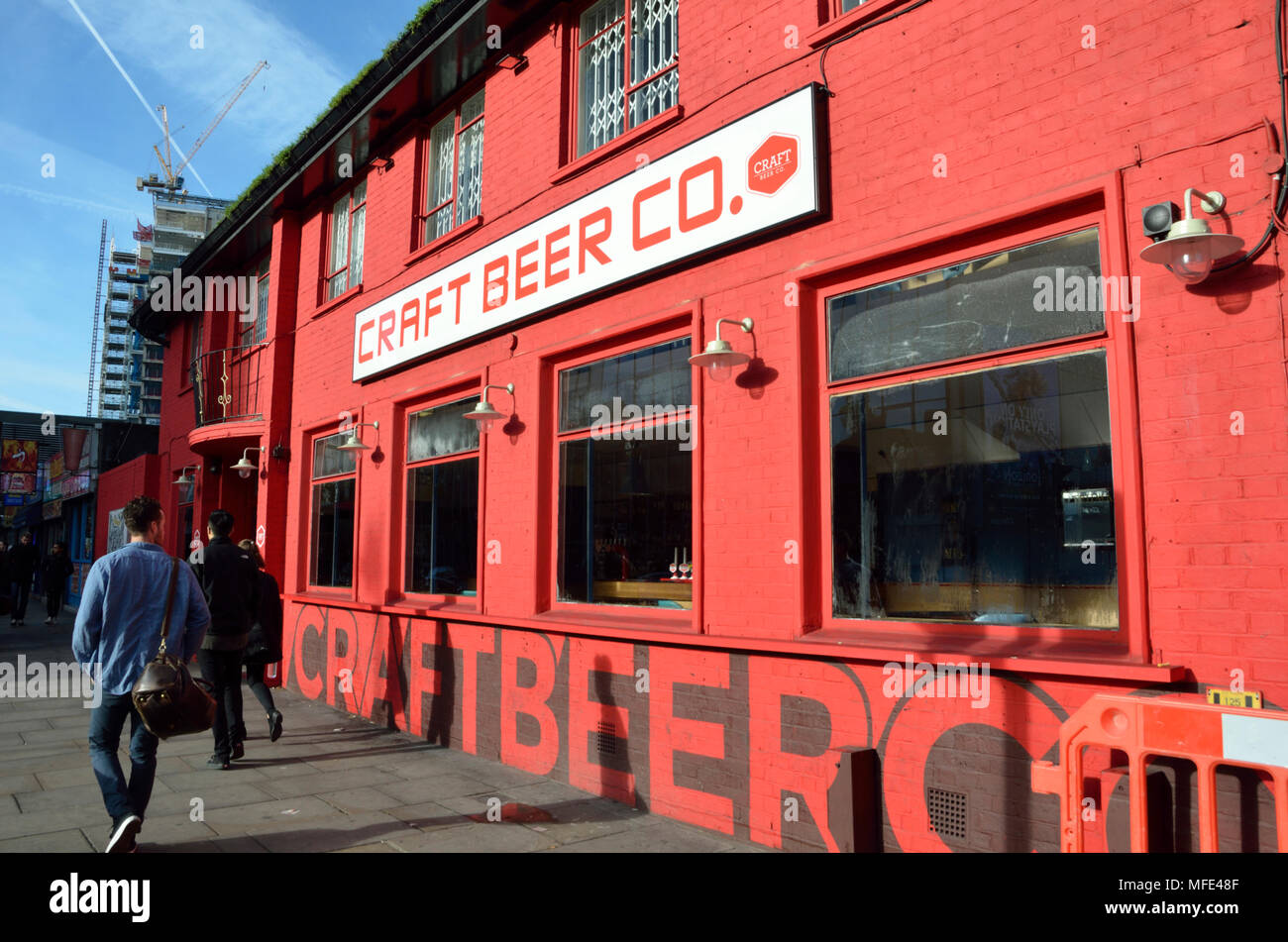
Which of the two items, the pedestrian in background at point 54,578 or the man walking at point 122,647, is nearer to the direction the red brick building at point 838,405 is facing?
the man walking

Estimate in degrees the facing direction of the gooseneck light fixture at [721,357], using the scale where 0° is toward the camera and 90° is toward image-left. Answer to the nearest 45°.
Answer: approximately 45°

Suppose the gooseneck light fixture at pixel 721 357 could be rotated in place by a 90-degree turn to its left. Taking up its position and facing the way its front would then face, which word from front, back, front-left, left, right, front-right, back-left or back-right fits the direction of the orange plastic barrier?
front

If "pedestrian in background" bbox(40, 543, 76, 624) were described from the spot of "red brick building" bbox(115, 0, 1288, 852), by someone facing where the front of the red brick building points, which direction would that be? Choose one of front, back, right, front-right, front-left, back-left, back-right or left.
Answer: right

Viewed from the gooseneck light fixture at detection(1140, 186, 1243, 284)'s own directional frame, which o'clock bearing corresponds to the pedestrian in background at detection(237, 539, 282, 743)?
The pedestrian in background is roughly at 2 o'clock from the gooseneck light fixture.

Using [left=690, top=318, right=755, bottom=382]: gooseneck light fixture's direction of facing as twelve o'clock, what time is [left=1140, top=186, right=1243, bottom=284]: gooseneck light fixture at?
[left=1140, top=186, right=1243, bottom=284]: gooseneck light fixture is roughly at 9 o'clock from [left=690, top=318, right=755, bottom=382]: gooseneck light fixture.

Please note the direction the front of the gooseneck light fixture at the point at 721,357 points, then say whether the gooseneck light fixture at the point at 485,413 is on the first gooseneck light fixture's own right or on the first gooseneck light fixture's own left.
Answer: on the first gooseneck light fixture's own right

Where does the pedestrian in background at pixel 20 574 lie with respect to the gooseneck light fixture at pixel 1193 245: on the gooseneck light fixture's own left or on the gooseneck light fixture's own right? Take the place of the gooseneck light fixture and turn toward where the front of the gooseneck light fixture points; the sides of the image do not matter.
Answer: on the gooseneck light fixture's own right

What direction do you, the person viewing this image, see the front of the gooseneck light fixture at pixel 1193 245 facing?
facing the viewer and to the left of the viewer

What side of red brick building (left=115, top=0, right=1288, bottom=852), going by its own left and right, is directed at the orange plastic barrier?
left

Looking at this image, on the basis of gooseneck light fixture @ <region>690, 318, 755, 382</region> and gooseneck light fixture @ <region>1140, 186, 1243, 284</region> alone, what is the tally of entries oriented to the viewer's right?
0

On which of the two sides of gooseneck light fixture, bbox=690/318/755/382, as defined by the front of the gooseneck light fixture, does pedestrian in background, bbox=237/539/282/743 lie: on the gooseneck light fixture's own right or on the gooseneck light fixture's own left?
on the gooseneck light fixture's own right

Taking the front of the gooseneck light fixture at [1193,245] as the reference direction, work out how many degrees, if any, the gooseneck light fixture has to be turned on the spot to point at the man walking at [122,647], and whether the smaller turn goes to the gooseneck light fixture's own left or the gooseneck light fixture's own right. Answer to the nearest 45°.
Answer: approximately 45° to the gooseneck light fixture's own right

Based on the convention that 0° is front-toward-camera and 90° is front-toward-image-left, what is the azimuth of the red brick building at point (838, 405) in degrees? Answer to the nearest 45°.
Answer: approximately 45°

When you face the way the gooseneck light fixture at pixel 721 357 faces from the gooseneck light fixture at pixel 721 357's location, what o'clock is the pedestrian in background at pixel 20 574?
The pedestrian in background is roughly at 3 o'clock from the gooseneck light fixture.

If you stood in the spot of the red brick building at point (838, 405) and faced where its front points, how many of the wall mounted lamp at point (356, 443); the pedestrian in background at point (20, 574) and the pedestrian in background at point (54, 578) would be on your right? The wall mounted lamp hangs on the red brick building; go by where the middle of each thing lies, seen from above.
3
